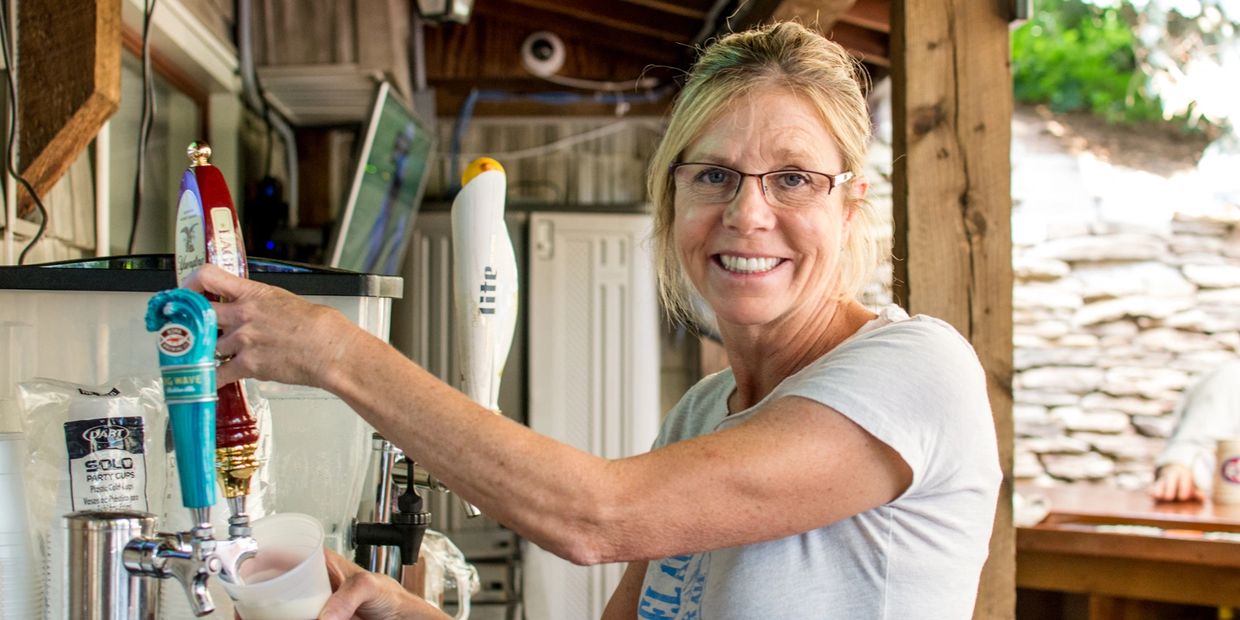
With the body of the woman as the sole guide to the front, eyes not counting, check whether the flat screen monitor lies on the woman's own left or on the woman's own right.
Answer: on the woman's own right

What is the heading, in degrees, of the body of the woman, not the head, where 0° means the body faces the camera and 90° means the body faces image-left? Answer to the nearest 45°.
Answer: approximately 45°

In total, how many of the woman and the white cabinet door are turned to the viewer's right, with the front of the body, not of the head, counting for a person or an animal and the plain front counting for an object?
0

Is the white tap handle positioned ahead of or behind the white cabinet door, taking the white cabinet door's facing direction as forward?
ahead

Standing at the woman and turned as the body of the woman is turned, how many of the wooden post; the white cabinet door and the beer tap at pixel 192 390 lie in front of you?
1

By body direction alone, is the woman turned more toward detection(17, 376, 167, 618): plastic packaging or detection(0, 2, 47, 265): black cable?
the plastic packaging

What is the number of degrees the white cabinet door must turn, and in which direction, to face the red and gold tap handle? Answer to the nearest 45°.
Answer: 0° — it already faces it

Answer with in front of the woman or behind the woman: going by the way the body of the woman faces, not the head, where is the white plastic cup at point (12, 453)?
in front

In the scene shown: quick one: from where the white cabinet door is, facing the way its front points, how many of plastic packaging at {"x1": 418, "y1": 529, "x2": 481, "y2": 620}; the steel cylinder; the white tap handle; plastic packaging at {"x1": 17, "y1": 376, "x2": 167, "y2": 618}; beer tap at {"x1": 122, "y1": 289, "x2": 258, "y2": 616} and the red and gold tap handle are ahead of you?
6

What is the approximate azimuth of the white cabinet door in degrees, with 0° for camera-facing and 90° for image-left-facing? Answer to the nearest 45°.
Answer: approximately 0°

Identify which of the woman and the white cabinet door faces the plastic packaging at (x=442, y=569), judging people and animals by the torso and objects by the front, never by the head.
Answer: the white cabinet door
